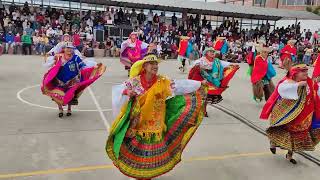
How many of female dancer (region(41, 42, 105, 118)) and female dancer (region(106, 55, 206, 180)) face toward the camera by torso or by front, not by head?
2

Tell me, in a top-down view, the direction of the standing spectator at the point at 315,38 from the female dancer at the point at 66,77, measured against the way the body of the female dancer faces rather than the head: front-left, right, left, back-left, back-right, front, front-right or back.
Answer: back-left

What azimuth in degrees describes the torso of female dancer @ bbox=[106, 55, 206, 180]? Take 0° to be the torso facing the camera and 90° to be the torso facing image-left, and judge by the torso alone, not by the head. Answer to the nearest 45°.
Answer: approximately 0°

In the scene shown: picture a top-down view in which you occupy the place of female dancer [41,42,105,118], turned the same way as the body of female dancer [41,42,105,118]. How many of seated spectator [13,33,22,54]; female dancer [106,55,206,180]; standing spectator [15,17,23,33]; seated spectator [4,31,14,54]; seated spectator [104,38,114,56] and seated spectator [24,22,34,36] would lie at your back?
5

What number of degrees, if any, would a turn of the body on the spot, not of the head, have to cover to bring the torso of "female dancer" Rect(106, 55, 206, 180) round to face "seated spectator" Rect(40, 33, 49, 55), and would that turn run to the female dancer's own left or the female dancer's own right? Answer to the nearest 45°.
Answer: approximately 180°

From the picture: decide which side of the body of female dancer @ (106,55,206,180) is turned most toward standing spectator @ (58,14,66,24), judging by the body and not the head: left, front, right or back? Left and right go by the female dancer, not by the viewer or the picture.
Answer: back

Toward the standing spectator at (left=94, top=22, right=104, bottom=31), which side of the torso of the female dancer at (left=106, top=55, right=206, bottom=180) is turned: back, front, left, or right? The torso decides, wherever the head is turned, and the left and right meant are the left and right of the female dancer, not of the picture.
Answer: back

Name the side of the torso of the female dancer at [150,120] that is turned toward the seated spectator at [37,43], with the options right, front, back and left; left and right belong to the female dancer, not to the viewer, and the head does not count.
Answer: back

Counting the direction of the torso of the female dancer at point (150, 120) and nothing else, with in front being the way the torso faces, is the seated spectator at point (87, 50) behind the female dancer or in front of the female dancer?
behind

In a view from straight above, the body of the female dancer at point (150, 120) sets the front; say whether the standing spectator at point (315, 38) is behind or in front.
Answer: behind

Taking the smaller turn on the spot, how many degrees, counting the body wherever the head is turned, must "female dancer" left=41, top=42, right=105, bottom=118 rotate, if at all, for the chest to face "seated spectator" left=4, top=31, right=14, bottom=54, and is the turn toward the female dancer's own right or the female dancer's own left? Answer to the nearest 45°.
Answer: approximately 180°

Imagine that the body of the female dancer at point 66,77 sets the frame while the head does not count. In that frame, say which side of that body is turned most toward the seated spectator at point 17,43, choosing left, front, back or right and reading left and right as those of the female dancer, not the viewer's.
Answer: back

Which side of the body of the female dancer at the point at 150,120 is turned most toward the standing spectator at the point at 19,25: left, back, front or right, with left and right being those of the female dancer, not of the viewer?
back
